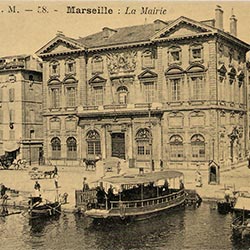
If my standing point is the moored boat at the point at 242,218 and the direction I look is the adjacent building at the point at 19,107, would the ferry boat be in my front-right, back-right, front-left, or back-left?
front-left
